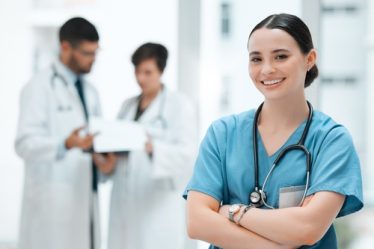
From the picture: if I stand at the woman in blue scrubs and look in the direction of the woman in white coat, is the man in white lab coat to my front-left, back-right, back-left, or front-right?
front-left

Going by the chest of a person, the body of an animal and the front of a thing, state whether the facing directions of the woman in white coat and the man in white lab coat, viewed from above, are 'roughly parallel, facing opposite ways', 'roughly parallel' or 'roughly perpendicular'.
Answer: roughly perpendicular

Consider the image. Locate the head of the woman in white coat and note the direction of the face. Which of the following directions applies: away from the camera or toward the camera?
toward the camera

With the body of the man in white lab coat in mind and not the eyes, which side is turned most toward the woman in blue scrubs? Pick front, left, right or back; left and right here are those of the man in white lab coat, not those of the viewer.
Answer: front

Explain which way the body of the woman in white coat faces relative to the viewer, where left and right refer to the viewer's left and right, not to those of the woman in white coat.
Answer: facing the viewer and to the left of the viewer

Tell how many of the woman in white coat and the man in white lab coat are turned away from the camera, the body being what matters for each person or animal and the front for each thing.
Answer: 0

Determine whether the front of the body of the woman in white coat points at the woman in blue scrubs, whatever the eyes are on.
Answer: no

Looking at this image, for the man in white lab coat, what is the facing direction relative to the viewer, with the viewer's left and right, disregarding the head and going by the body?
facing the viewer and to the right of the viewer

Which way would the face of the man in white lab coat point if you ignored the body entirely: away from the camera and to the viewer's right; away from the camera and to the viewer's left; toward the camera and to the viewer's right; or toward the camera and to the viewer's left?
toward the camera and to the viewer's right
